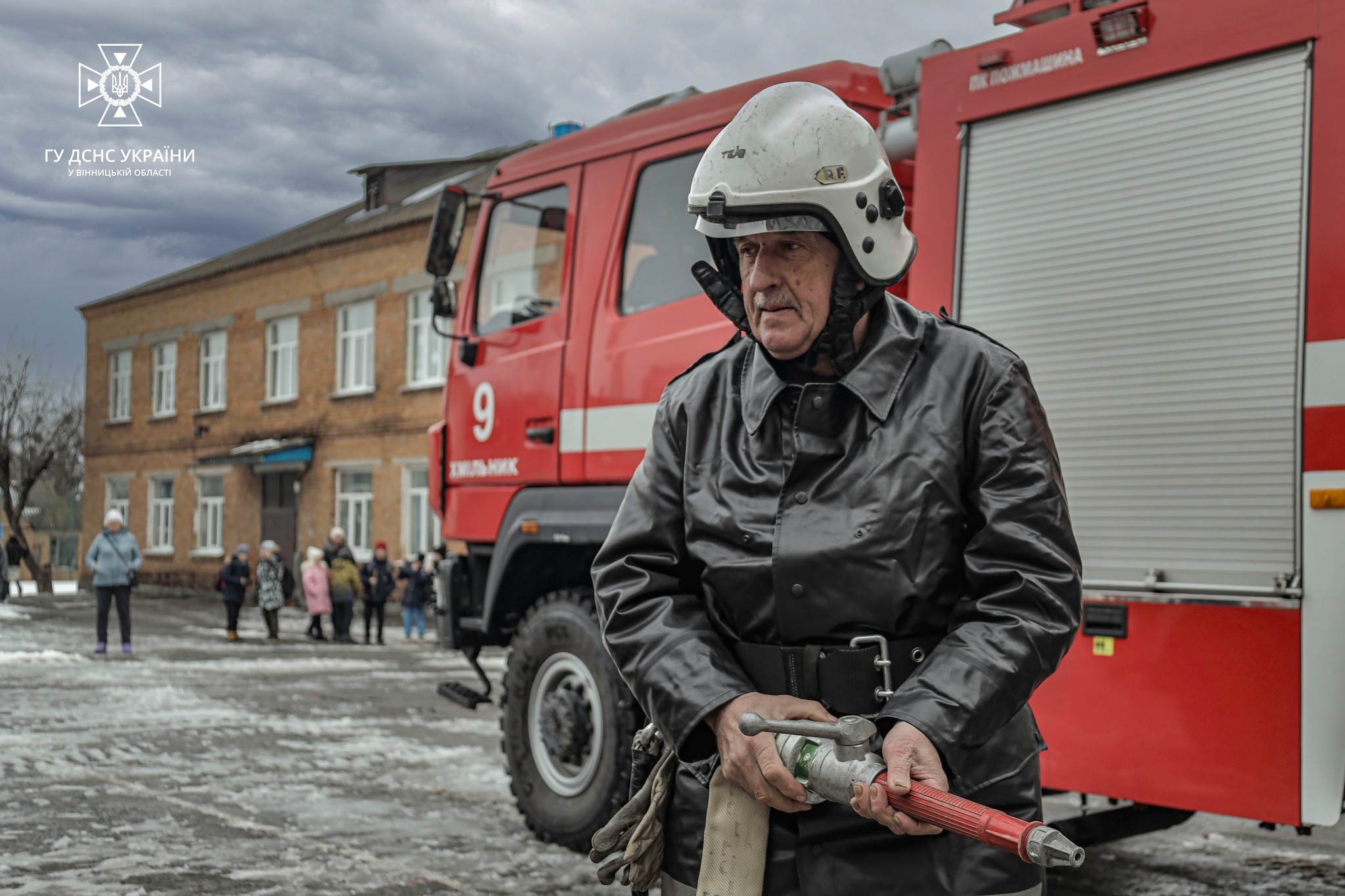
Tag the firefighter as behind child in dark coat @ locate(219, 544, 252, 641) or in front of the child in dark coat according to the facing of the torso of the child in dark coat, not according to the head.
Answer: in front

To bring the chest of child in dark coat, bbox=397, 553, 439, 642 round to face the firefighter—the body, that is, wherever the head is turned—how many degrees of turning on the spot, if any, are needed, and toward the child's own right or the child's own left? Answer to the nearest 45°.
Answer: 0° — they already face them

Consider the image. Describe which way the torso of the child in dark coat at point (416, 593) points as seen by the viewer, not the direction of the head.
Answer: toward the camera

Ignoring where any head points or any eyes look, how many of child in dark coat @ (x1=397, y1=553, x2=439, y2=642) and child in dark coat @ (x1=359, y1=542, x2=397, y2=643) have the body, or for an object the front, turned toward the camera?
2

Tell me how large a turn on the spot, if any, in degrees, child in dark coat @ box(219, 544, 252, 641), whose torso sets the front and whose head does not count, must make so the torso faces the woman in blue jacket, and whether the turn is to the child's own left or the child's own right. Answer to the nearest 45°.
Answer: approximately 45° to the child's own right

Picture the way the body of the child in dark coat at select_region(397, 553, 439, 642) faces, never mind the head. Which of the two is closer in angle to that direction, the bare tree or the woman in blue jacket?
the woman in blue jacket

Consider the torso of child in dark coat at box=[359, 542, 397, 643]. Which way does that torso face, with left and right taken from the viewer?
facing the viewer

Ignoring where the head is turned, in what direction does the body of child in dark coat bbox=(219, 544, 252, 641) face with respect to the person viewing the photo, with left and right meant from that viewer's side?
facing the viewer and to the right of the viewer

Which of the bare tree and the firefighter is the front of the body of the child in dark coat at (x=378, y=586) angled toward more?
the firefighter

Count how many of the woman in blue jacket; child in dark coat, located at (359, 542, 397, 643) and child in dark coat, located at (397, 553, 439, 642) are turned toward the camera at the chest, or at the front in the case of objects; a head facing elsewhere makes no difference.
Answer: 3

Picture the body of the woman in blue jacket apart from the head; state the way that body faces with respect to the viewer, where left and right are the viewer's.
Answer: facing the viewer

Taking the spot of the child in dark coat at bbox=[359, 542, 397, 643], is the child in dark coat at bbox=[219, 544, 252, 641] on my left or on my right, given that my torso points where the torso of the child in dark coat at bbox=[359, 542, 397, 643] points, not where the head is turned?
on my right
